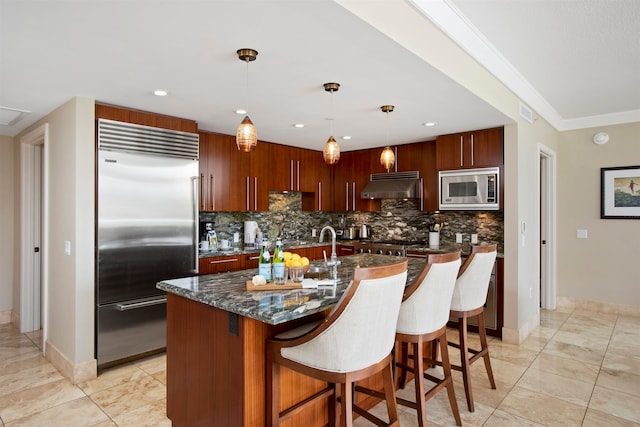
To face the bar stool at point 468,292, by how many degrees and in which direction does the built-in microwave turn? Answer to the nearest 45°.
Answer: approximately 45° to its left

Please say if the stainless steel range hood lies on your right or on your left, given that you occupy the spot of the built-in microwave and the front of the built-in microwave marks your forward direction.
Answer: on your right

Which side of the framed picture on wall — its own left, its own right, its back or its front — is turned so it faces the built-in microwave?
front

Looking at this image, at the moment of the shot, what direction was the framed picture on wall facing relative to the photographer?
facing the viewer and to the left of the viewer

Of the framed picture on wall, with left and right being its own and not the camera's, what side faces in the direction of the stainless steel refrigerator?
front

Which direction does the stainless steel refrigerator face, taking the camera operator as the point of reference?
facing the viewer and to the right of the viewer

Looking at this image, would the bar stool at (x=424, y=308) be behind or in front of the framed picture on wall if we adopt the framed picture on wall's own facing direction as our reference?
in front

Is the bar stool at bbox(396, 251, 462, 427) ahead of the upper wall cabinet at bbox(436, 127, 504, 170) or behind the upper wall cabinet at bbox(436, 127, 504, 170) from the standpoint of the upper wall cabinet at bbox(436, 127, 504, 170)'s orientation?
ahead
